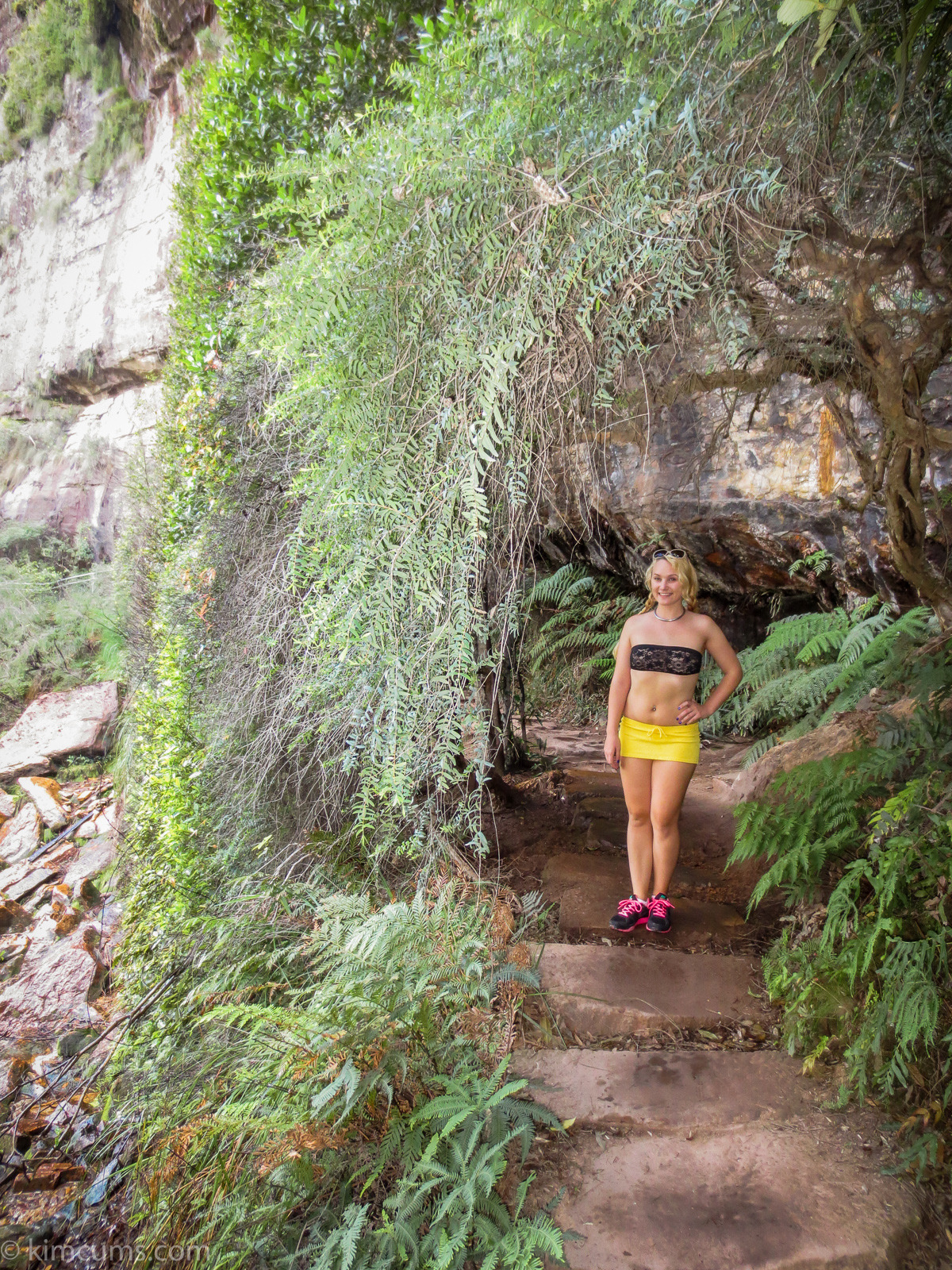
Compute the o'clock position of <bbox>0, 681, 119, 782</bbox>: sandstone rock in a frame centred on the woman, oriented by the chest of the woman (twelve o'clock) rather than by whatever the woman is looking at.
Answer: The sandstone rock is roughly at 4 o'clock from the woman.

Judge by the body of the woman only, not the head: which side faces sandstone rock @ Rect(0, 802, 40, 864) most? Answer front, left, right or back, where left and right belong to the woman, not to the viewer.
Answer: right

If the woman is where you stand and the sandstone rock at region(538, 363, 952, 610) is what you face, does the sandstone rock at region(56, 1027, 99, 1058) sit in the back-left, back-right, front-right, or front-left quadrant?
back-left

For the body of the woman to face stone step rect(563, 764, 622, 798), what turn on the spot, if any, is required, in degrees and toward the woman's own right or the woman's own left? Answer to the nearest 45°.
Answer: approximately 180°

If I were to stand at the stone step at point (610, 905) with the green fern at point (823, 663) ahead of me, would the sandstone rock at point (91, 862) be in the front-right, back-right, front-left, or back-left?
back-left

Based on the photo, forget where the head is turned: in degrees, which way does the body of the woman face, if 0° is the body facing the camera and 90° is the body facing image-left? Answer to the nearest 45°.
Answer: approximately 0°

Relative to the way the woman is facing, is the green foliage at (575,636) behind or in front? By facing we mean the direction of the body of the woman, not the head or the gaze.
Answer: behind

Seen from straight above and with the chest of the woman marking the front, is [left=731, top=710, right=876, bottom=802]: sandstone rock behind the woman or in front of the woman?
behind

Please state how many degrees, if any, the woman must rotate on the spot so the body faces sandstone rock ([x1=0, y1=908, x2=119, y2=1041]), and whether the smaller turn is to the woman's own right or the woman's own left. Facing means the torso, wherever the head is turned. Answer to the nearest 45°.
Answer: approximately 90° to the woman's own right

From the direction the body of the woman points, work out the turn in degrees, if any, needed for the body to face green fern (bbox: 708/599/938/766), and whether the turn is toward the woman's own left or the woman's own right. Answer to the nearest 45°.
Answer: approximately 135° to the woman's own left

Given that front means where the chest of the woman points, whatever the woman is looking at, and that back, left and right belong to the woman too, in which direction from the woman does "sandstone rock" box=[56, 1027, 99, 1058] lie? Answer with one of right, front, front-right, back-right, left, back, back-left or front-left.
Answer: right
